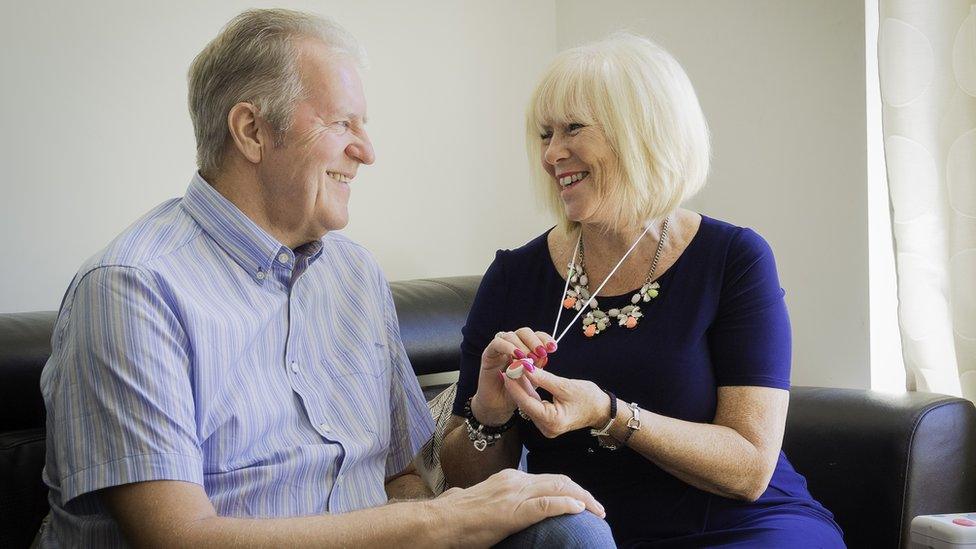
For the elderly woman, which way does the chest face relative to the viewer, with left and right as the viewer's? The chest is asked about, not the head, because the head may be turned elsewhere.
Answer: facing the viewer and to the left of the viewer

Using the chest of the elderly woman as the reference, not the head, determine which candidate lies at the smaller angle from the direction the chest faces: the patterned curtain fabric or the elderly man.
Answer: the elderly man

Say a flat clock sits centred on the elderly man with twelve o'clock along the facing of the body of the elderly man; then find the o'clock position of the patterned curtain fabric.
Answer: The patterned curtain fabric is roughly at 10 o'clock from the elderly man.

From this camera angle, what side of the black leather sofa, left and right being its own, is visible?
front

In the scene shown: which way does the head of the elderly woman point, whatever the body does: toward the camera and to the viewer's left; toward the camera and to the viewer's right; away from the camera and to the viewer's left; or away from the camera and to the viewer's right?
toward the camera and to the viewer's left

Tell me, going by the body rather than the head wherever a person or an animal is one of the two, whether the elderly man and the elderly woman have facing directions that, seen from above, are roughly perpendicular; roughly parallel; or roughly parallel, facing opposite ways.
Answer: roughly perpendicular

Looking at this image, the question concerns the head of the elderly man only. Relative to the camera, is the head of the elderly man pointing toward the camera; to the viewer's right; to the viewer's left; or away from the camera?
to the viewer's right
